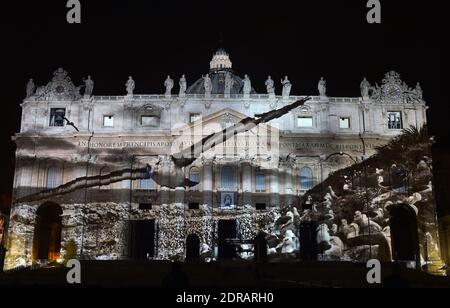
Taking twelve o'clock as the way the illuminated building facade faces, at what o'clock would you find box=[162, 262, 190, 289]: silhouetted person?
The silhouetted person is roughly at 12 o'clock from the illuminated building facade.

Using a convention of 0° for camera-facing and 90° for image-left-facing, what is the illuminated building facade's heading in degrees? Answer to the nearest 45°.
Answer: approximately 0°
